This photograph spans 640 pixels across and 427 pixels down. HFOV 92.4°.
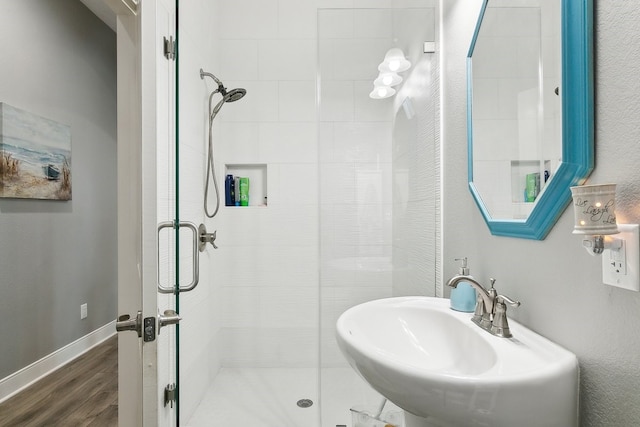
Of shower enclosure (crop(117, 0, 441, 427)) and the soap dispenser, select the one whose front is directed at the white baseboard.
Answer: the soap dispenser

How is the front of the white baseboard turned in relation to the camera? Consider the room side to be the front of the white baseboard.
facing the viewer and to the right of the viewer

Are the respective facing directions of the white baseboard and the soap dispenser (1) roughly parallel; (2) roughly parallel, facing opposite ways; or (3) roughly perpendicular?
roughly parallel, facing opposite ways

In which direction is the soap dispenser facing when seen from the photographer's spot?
facing to the left of the viewer

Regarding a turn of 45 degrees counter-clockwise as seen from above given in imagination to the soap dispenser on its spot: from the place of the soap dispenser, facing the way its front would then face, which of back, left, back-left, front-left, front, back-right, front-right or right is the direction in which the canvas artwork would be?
front-right

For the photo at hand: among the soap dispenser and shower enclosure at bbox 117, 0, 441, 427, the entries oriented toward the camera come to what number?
1

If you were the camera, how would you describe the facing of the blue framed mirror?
facing the viewer and to the left of the viewer

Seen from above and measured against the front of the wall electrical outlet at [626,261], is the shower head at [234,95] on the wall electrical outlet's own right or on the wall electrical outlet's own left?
on the wall electrical outlet's own right

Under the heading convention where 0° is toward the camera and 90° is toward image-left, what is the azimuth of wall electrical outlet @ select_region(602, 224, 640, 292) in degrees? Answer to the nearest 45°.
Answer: approximately 45°

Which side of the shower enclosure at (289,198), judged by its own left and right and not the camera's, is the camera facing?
front

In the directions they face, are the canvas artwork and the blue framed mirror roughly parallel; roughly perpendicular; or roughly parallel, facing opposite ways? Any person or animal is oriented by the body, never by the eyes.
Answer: roughly parallel, facing opposite ways

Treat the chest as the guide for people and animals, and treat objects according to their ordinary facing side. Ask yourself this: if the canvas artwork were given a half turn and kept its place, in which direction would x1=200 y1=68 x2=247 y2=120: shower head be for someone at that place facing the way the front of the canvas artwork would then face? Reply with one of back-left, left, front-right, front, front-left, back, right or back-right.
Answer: back

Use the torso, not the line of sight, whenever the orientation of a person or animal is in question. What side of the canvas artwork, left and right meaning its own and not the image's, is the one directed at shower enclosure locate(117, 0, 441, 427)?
front
